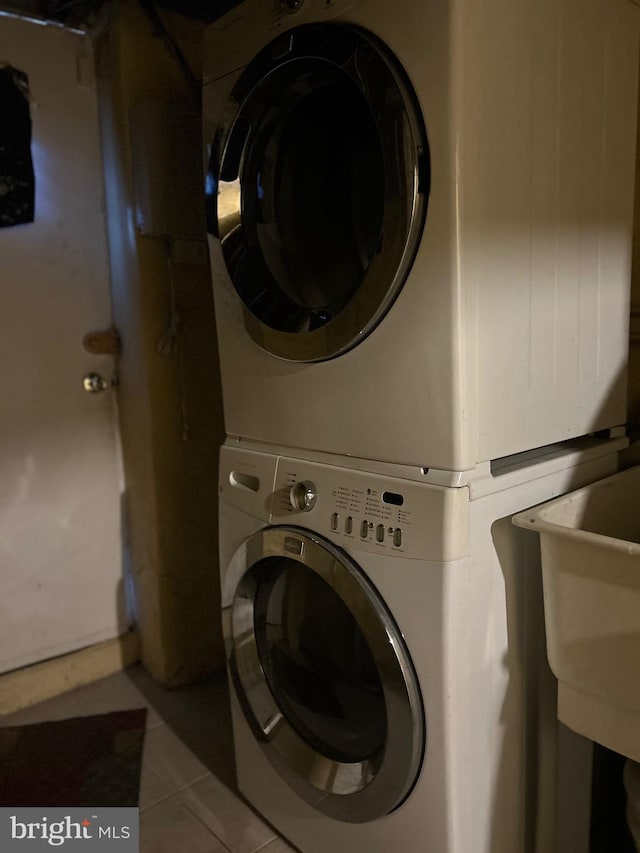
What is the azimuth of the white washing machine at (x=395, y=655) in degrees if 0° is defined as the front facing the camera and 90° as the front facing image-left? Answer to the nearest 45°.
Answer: approximately 45°

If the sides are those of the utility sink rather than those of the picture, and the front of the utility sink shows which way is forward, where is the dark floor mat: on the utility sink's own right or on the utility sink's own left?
on the utility sink's own right

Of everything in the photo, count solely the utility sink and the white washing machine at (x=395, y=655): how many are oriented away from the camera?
0

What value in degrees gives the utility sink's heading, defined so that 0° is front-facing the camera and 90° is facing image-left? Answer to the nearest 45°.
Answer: approximately 45°
